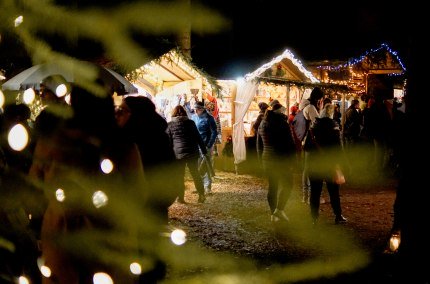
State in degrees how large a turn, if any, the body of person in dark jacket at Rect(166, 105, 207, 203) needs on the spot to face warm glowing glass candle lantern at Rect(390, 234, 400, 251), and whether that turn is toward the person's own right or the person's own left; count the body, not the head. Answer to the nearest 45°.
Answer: approximately 135° to the person's own right

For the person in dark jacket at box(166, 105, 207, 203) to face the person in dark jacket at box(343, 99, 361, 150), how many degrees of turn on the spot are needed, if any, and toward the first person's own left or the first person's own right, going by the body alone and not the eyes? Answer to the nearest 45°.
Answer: approximately 45° to the first person's own right

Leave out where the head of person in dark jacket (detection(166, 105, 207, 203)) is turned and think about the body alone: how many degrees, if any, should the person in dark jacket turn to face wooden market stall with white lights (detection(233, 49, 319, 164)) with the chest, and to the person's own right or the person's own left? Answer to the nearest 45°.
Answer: approximately 45° to the person's own right

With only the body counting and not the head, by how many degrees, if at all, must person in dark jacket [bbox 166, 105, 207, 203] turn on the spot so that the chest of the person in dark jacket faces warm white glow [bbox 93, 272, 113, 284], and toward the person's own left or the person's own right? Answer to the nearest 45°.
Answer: approximately 180°

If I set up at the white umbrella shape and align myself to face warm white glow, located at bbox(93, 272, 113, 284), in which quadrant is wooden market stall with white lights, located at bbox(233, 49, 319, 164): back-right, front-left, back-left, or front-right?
back-left

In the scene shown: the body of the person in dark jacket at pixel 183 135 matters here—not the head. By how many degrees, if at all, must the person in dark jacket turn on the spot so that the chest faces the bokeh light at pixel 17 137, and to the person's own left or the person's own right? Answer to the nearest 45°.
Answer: approximately 180°

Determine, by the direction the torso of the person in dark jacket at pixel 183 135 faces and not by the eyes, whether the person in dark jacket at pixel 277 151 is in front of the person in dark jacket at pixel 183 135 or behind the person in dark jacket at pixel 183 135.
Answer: behind

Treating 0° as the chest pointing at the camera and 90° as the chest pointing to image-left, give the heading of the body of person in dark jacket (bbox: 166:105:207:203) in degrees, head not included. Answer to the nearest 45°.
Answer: approximately 180°
